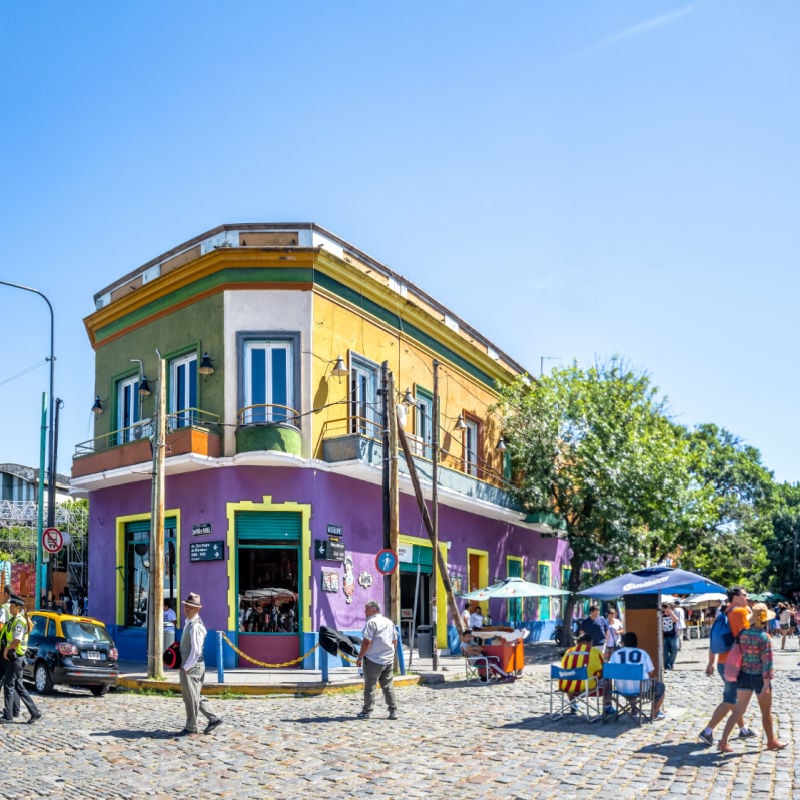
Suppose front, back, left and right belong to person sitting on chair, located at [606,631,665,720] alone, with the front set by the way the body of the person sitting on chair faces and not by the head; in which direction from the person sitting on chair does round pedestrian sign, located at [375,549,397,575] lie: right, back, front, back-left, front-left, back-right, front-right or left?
front-left

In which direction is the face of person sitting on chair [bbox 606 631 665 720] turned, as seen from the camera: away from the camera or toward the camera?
away from the camera

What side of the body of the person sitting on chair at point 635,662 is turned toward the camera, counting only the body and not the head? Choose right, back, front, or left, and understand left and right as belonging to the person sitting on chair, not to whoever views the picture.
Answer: back

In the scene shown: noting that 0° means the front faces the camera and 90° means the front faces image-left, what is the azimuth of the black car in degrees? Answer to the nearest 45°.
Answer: approximately 135°
